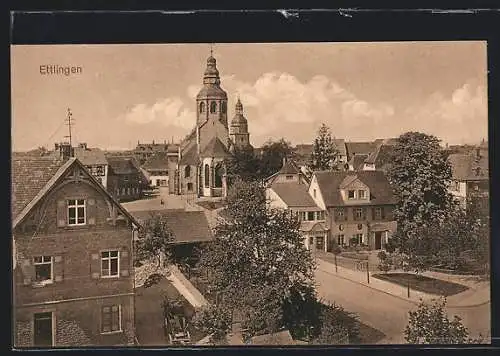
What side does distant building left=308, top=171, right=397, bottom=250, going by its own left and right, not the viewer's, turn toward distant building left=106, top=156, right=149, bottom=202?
right

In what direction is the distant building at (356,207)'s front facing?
toward the camera

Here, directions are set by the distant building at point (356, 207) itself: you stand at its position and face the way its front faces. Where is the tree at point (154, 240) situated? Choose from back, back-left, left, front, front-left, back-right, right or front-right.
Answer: right
